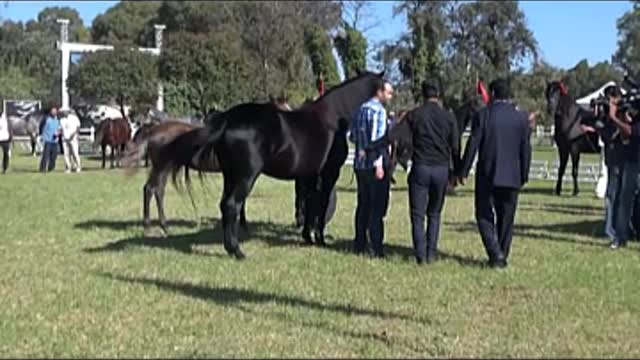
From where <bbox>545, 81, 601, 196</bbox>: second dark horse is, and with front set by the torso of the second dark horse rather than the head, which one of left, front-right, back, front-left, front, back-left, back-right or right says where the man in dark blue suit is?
front-left

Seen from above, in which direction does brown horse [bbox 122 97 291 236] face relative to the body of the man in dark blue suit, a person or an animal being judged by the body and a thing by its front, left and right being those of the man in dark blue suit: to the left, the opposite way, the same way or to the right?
to the right

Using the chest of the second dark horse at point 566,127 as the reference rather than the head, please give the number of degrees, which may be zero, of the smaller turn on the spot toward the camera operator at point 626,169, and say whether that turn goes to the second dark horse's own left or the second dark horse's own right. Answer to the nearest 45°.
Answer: approximately 45° to the second dark horse's own left

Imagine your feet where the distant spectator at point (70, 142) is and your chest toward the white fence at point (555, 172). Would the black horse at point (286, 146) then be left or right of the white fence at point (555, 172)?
right

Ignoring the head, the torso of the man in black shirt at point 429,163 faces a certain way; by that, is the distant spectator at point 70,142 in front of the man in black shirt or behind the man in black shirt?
in front

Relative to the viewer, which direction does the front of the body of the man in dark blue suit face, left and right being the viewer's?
facing away from the viewer

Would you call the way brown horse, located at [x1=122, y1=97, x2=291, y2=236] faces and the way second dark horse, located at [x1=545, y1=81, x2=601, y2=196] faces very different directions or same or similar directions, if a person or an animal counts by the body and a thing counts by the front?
very different directions

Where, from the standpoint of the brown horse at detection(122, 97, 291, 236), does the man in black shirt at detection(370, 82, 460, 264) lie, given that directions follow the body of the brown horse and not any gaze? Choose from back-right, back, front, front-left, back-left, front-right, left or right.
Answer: front-right

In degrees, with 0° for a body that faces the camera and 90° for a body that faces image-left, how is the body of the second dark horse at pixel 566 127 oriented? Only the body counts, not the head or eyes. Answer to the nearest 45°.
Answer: approximately 45°

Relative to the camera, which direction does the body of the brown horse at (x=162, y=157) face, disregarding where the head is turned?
to the viewer's right

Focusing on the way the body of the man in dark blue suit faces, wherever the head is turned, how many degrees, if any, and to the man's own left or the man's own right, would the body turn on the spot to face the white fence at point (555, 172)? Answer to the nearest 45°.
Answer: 0° — they already face it
